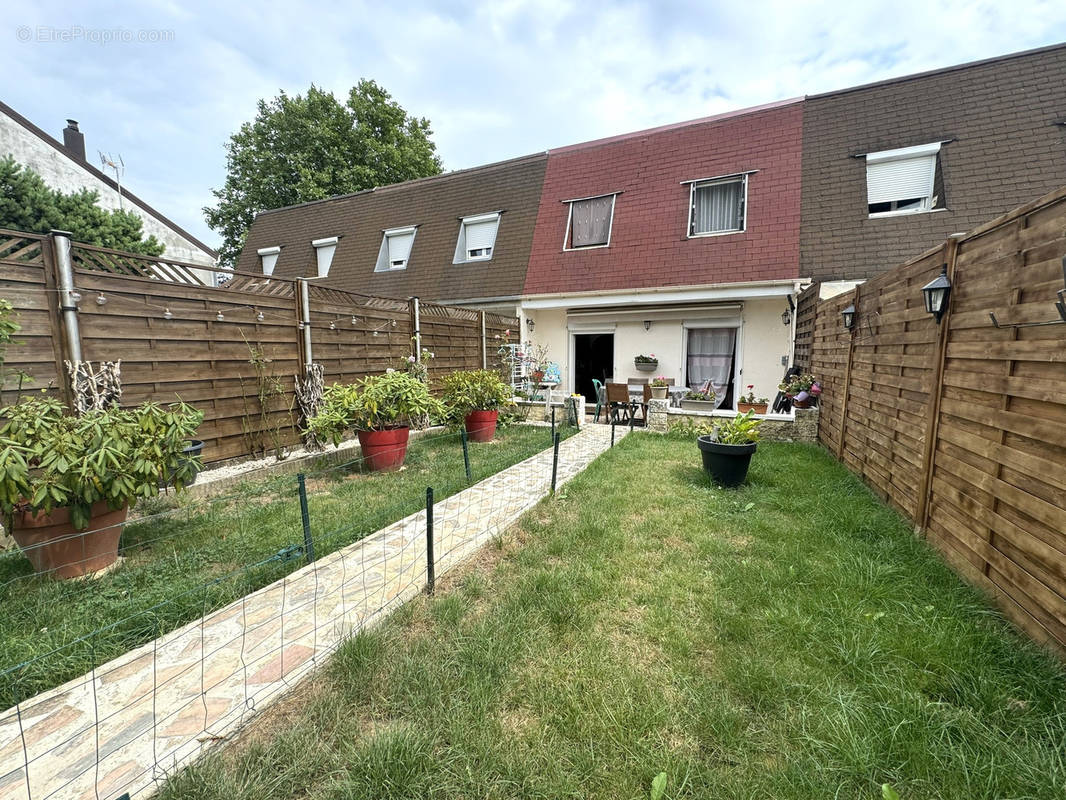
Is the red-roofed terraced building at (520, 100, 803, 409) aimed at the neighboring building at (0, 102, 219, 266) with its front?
no

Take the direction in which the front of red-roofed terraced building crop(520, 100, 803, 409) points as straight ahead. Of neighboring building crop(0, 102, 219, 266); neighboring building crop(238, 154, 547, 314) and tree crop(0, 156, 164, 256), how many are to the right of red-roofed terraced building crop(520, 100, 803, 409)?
3

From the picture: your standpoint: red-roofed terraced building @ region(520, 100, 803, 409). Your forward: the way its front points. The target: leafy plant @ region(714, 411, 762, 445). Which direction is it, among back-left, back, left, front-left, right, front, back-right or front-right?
front

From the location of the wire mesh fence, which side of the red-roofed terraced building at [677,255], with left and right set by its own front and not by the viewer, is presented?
front

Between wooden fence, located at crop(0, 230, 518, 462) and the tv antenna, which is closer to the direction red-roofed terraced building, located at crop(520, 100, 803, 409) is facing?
the wooden fence

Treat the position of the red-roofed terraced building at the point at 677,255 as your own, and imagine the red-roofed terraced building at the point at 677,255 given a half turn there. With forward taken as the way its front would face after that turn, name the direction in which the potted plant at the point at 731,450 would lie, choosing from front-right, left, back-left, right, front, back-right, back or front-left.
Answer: back

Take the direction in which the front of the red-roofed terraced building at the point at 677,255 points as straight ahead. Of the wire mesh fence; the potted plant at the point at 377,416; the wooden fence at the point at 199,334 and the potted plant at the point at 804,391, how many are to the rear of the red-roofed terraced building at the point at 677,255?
0

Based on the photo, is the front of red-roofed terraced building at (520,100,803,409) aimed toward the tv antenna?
no

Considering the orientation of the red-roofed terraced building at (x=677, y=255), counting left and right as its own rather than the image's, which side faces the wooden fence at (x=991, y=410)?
front

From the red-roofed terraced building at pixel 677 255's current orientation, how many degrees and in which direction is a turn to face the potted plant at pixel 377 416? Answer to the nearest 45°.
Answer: approximately 45° to its right

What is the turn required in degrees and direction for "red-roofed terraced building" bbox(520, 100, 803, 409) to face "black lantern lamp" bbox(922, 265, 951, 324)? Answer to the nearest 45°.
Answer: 0° — it already faces it

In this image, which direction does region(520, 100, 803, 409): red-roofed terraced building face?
toward the camera

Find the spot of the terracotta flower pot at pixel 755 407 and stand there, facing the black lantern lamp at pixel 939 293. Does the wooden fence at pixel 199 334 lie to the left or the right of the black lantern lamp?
right

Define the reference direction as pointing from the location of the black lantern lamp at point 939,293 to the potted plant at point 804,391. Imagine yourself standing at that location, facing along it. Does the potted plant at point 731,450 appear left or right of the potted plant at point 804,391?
left

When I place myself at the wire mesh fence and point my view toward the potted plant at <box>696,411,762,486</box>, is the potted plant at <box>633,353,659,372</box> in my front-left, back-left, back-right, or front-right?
front-left

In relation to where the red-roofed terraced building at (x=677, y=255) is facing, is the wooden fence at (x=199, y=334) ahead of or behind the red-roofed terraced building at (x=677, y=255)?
ahead
